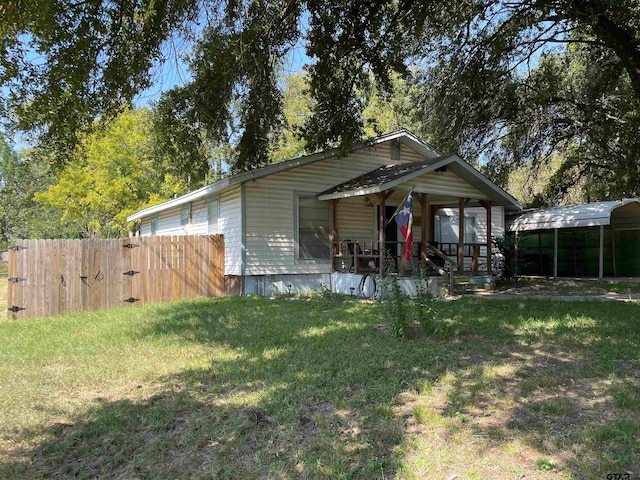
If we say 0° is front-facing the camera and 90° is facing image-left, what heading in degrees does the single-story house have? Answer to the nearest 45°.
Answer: approximately 315°

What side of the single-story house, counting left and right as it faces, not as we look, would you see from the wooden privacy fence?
right
